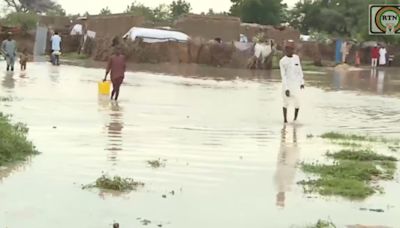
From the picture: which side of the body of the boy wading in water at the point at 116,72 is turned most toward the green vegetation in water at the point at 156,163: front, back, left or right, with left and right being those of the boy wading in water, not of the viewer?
back

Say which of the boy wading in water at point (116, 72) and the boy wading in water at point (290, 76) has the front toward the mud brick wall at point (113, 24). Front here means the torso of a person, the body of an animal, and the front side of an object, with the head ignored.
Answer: the boy wading in water at point (116, 72)

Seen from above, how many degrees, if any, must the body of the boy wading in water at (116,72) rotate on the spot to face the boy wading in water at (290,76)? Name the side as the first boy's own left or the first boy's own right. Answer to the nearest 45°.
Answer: approximately 135° to the first boy's own right

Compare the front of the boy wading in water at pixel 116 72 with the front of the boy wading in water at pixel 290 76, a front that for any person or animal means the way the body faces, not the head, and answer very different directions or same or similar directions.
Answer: very different directions

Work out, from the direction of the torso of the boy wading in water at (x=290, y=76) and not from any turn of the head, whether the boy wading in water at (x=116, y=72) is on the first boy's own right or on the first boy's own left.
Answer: on the first boy's own right

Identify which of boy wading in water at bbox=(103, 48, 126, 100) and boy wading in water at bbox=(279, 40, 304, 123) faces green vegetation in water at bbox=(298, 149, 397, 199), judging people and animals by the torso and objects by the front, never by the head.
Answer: boy wading in water at bbox=(279, 40, 304, 123)

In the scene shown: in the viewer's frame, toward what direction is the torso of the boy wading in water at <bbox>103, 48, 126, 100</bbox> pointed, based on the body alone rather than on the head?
away from the camera

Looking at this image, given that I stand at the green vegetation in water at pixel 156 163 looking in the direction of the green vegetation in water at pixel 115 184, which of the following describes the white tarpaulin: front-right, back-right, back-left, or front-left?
back-right

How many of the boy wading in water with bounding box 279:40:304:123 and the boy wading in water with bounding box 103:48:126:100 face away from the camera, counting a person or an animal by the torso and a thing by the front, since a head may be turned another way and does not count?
1

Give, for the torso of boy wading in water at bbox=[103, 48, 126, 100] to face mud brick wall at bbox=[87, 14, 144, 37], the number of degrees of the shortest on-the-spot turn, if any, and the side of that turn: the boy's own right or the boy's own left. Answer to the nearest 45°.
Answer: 0° — they already face it

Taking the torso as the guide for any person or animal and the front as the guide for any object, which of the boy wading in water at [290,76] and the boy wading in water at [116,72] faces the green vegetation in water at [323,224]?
the boy wading in water at [290,76]

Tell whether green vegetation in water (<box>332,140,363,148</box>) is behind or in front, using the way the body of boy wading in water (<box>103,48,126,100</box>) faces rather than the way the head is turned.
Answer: behind
